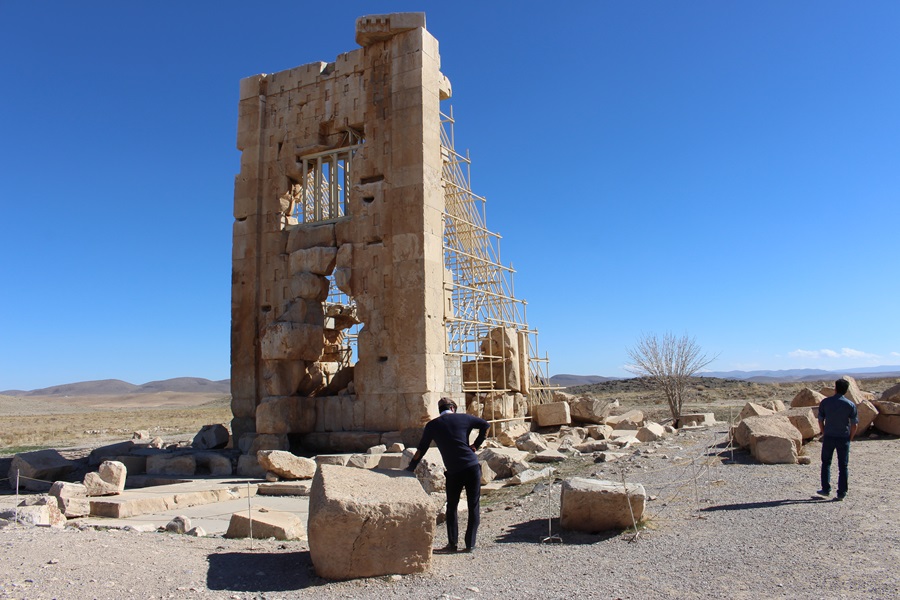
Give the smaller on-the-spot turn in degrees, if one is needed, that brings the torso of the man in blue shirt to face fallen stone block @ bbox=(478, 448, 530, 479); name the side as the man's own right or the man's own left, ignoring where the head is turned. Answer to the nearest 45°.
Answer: approximately 45° to the man's own left

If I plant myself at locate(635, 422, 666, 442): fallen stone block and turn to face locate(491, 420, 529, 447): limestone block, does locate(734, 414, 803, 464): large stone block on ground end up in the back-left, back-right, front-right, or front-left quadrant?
back-left

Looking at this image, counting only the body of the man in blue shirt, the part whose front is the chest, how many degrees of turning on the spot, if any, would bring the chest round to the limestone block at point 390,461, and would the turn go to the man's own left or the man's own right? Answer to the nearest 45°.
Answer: approximately 45° to the man's own left

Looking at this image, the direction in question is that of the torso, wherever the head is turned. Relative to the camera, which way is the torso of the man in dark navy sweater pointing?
away from the camera

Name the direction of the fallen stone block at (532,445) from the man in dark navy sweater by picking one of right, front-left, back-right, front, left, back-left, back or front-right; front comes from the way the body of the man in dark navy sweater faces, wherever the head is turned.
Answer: front

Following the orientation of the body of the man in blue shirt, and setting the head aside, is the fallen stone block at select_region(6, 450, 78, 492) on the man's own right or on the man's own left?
on the man's own left

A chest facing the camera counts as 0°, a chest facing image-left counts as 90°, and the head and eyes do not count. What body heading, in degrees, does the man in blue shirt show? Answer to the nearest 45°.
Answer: approximately 135°

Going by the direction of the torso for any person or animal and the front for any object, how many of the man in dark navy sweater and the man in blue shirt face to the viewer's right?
0

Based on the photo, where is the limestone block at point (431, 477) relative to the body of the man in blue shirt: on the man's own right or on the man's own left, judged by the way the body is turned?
on the man's own left

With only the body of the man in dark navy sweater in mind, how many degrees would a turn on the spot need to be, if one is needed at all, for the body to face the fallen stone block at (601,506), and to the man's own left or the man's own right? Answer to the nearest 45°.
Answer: approximately 90° to the man's own right

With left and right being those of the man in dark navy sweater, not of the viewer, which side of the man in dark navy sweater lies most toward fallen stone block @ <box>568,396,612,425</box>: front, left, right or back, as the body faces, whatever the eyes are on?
front

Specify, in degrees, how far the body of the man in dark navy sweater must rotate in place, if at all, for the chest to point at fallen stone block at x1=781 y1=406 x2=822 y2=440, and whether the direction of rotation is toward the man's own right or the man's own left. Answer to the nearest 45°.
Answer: approximately 45° to the man's own right

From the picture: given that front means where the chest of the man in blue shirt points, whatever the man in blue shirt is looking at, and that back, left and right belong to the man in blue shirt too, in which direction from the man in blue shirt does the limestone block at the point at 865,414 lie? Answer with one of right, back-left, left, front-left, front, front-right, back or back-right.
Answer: front-right

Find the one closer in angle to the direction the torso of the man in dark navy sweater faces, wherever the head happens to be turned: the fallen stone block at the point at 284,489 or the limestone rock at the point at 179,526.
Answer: the fallen stone block

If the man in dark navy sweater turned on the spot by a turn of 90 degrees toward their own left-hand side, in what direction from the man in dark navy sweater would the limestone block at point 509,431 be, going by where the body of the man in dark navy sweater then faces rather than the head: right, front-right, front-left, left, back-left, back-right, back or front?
right

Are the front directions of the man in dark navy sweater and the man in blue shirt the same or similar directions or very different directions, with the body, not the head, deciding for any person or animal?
same or similar directions
